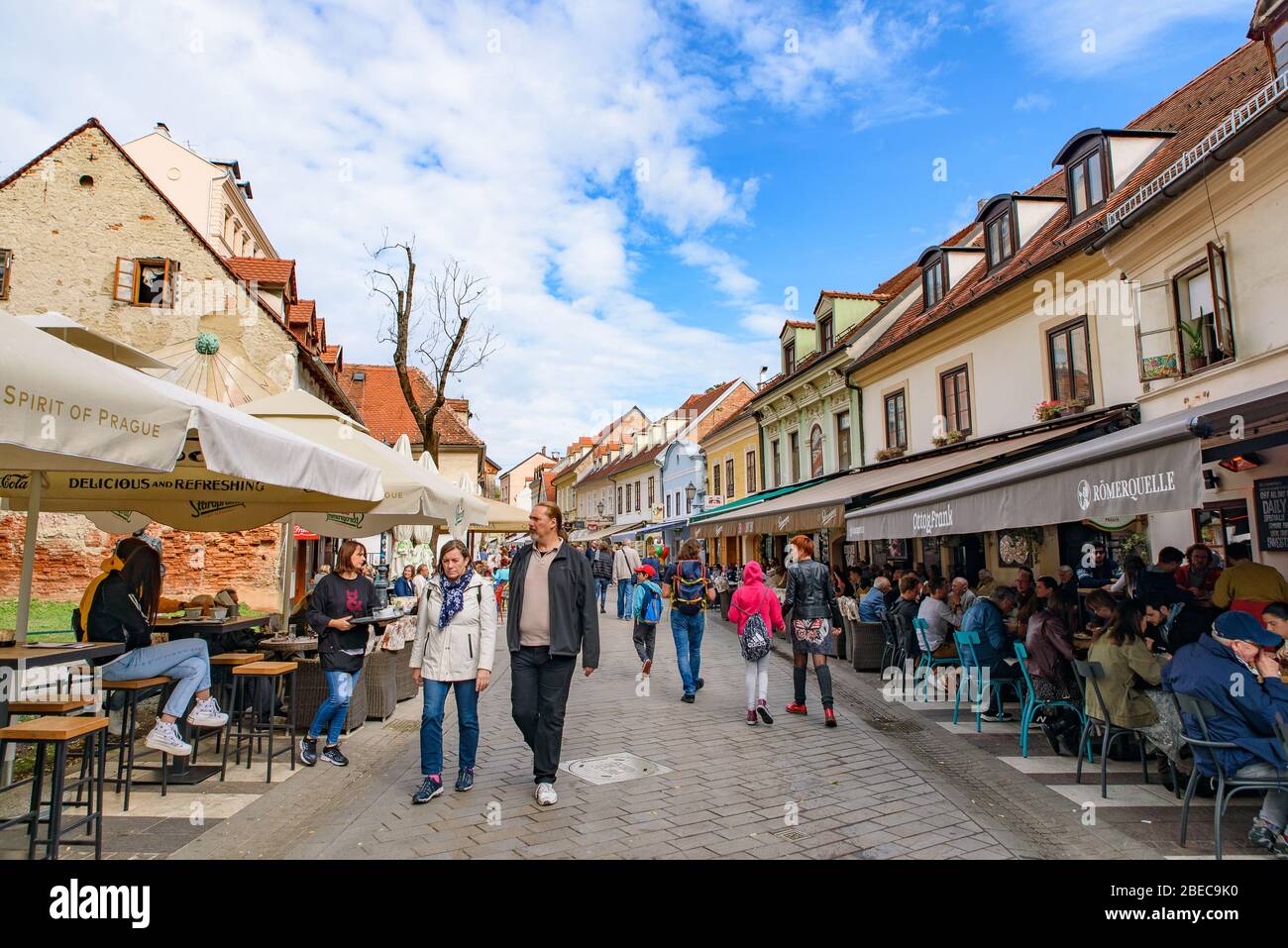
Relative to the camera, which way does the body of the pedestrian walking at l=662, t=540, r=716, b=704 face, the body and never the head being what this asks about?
away from the camera

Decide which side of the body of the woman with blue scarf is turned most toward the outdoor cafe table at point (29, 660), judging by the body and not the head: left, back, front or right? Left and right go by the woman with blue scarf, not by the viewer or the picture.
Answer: right

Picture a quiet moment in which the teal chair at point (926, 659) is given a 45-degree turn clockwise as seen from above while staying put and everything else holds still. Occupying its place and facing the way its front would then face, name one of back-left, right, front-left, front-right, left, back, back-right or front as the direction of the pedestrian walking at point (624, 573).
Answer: back

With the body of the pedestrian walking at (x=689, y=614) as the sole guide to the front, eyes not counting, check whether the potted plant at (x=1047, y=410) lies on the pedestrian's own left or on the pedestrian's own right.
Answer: on the pedestrian's own right

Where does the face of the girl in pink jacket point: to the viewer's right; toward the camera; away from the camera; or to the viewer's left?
away from the camera

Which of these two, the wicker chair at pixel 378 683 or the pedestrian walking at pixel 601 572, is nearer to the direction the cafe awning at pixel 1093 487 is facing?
the wicker chair
